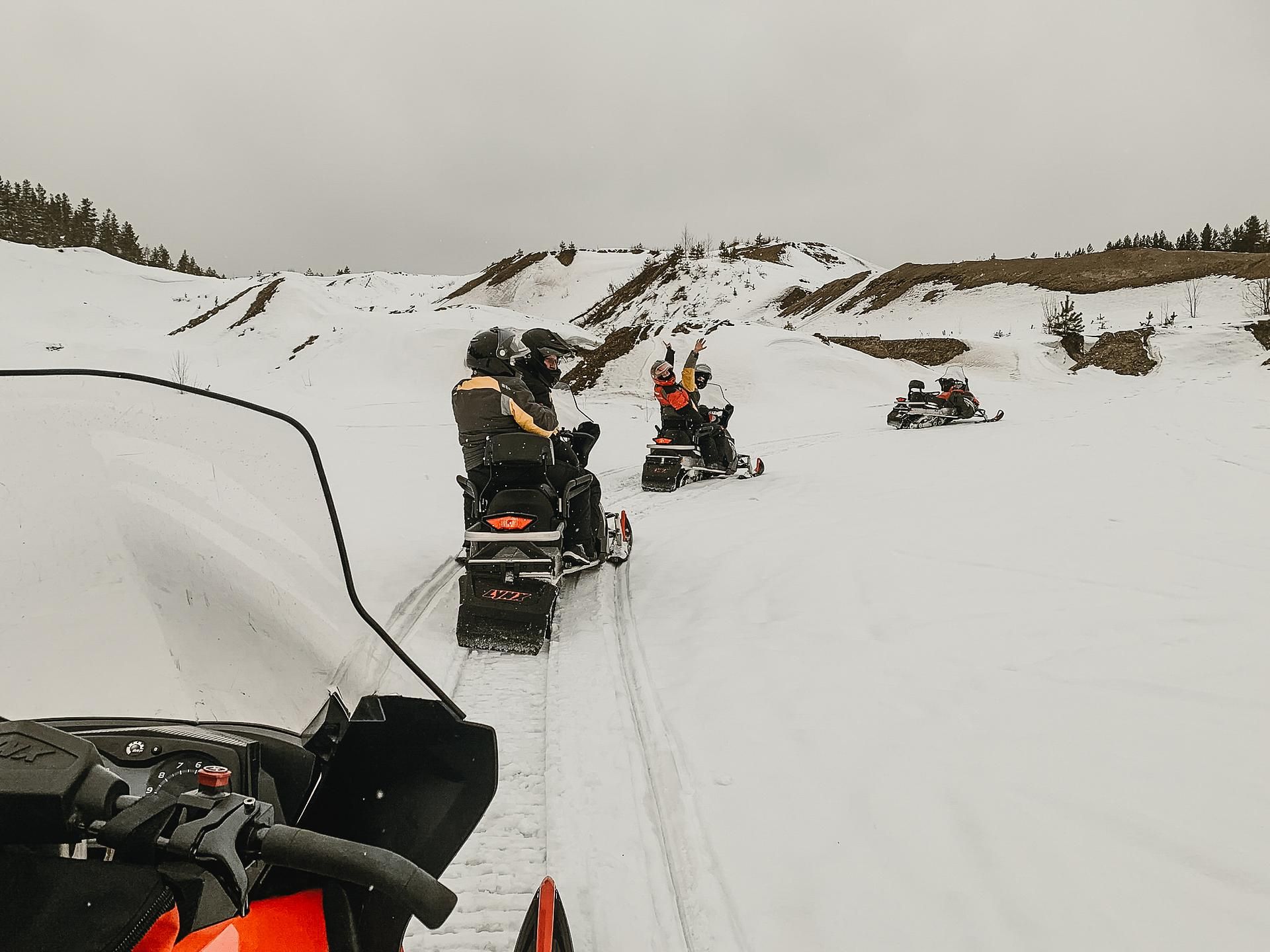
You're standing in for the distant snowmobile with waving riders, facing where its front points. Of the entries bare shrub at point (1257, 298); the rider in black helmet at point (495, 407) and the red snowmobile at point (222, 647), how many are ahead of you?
1

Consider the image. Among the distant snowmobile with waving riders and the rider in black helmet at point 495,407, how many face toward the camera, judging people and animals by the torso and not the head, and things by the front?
0

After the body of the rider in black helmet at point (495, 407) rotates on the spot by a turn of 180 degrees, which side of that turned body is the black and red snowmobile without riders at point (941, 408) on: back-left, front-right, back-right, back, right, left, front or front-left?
back

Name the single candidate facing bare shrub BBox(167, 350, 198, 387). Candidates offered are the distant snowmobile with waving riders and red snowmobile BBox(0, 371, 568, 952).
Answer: the red snowmobile

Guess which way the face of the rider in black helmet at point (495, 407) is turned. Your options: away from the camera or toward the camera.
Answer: away from the camera

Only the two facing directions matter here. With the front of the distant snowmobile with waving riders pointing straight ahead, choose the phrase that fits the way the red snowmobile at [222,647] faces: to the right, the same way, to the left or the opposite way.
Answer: to the left

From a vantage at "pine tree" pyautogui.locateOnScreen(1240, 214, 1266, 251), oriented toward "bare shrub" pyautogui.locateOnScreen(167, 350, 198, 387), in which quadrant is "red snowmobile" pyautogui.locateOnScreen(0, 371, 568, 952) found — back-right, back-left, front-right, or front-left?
front-left

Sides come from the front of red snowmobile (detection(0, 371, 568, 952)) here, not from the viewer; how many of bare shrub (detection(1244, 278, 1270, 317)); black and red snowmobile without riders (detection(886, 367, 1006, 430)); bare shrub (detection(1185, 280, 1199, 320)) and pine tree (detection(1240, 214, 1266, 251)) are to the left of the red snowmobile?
0

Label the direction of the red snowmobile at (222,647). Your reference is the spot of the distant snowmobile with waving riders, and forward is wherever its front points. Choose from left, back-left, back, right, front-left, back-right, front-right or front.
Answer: back-right

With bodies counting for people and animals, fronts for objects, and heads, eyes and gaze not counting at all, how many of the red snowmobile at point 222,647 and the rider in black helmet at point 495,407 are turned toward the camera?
0

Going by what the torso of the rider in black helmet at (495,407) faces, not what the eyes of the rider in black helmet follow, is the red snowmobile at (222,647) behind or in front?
behind

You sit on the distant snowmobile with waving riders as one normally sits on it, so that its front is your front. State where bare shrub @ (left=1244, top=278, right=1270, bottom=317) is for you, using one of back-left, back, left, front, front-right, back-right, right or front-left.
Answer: front

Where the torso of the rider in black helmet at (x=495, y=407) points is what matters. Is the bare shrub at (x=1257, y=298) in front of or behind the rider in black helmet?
in front

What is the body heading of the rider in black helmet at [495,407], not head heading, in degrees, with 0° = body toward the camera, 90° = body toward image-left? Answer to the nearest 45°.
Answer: approximately 225°

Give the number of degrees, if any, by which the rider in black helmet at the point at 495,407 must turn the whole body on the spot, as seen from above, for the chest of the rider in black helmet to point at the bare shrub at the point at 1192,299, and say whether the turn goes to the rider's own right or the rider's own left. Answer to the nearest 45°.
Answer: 0° — they already face it

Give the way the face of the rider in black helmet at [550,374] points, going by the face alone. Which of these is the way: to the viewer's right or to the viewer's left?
to the viewer's right

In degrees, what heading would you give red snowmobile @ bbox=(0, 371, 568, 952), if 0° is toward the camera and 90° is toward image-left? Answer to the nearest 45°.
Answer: approximately 180°

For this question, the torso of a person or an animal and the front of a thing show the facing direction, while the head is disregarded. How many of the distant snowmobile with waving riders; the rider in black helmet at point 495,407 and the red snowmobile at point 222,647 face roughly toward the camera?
0
